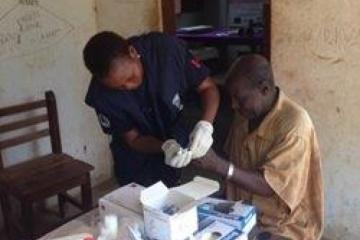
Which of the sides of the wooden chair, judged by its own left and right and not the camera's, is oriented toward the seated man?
front

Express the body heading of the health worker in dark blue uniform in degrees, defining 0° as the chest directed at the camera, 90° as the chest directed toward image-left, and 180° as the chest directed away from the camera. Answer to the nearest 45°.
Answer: approximately 0°

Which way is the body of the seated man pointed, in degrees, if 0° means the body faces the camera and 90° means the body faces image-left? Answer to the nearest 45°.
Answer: approximately 45°

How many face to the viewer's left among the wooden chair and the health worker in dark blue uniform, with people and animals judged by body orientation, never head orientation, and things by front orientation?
0

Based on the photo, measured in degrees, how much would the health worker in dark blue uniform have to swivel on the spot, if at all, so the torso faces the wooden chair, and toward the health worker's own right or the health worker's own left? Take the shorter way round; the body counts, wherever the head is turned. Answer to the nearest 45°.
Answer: approximately 135° to the health worker's own right

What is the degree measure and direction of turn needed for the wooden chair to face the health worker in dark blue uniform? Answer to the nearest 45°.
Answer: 0° — it already faces them

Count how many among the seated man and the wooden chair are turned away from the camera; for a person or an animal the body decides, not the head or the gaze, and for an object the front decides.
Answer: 0

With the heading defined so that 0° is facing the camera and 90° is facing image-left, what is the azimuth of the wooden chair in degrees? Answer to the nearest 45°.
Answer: approximately 315°

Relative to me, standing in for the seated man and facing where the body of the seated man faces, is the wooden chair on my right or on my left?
on my right
